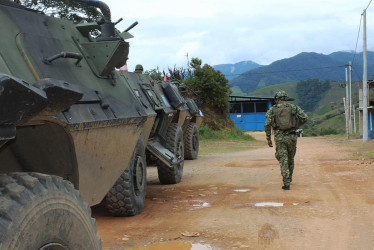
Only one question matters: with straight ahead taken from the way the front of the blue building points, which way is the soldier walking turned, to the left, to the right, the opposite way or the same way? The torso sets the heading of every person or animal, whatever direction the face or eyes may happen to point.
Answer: the opposite way

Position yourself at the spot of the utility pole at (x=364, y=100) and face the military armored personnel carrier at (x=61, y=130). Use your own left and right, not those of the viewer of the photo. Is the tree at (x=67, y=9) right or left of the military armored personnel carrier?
right

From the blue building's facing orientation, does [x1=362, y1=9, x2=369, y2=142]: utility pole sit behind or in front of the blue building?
in front

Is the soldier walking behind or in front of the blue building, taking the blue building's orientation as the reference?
in front

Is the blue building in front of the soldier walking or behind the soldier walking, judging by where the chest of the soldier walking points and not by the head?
in front

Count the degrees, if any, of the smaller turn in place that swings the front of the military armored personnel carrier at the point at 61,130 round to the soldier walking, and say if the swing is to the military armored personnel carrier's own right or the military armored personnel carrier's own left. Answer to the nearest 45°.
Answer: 0° — it already faces them

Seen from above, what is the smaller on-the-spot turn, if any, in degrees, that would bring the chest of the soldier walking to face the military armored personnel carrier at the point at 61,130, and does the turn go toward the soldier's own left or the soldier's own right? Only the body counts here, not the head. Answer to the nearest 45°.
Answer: approximately 180°

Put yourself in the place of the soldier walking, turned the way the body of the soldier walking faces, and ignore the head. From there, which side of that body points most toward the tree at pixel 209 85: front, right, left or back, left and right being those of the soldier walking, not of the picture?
front

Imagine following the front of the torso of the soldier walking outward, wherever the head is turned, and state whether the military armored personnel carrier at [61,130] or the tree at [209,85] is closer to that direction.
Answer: the tree

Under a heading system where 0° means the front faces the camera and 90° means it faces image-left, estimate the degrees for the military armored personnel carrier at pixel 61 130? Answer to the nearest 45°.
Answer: approximately 225°

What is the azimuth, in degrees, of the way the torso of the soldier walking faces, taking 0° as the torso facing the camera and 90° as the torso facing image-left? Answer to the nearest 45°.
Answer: approximately 180°

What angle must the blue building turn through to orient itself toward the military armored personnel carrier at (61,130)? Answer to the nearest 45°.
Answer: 0° — it already faces it

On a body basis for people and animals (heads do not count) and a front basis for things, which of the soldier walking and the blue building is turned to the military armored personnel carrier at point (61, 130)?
the blue building
